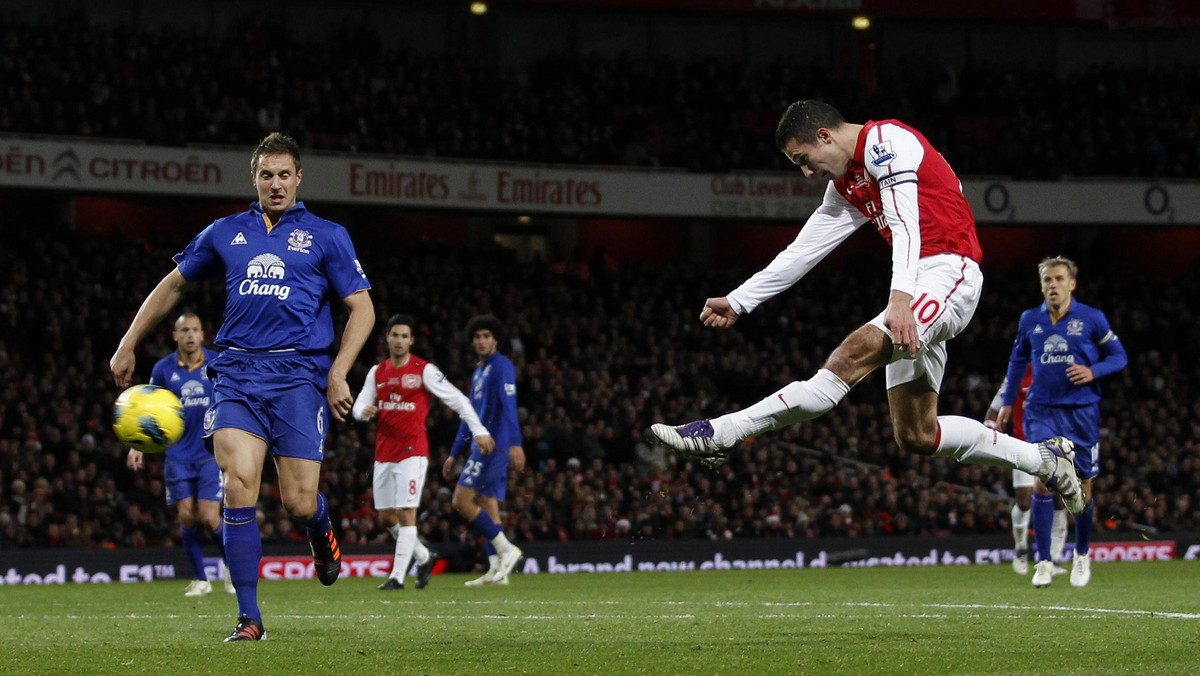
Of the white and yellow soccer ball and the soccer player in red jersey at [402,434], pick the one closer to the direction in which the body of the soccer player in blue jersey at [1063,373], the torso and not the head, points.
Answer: the white and yellow soccer ball

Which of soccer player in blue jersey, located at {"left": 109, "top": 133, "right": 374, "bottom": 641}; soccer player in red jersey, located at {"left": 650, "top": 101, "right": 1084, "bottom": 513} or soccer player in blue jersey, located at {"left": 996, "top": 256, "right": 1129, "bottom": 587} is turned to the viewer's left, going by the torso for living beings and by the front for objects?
the soccer player in red jersey

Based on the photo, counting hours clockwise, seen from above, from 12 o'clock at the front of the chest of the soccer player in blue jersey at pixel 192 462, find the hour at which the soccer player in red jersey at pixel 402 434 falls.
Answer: The soccer player in red jersey is roughly at 9 o'clock from the soccer player in blue jersey.

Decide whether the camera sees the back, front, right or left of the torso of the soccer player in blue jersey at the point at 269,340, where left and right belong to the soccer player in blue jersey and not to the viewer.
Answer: front

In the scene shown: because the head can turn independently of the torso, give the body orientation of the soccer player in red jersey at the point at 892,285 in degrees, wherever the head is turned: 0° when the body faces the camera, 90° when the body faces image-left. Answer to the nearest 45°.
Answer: approximately 90°

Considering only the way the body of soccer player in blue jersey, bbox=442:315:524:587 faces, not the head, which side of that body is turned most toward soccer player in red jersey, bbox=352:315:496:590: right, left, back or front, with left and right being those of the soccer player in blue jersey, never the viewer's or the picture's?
front

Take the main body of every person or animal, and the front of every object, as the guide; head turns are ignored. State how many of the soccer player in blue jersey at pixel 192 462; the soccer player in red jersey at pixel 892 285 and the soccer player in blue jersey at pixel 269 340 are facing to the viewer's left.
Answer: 1

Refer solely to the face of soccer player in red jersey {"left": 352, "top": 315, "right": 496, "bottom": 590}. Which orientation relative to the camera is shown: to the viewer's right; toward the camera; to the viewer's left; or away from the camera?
toward the camera

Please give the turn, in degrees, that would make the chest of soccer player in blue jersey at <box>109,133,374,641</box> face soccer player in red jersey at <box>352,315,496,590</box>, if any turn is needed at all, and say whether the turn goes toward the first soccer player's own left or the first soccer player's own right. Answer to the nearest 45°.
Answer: approximately 180°

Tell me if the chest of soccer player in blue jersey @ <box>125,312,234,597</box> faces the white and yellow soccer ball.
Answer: yes

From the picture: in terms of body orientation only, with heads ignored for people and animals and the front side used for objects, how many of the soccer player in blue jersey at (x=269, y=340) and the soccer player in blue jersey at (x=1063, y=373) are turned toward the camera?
2

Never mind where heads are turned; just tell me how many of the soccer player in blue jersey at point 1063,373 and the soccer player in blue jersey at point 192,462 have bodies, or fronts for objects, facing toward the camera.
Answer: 2

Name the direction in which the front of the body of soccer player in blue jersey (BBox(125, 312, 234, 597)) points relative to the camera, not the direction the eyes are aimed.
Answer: toward the camera

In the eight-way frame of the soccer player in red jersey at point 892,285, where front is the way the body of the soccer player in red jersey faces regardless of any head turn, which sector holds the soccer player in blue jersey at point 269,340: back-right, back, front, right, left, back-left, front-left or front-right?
front

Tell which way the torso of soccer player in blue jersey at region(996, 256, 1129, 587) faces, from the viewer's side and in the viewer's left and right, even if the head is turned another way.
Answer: facing the viewer

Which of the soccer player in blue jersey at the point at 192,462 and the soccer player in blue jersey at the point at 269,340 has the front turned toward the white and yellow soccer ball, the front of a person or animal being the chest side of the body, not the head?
the soccer player in blue jersey at the point at 192,462

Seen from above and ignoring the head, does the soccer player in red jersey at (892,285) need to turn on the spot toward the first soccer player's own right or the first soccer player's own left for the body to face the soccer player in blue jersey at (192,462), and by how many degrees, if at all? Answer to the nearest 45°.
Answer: approximately 45° to the first soccer player's own right
